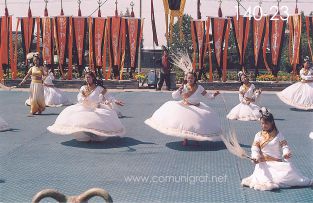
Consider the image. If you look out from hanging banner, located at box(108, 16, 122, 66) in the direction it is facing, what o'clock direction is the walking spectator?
The walking spectator is roughly at 10 o'clock from the hanging banner.

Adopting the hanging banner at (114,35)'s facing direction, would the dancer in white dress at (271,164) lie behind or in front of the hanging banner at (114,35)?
in front

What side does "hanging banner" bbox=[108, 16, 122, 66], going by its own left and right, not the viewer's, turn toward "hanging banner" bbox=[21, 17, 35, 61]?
right

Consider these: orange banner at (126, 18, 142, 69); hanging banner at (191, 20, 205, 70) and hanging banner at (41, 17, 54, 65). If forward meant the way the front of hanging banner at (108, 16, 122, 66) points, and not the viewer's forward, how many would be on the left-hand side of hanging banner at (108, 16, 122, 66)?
2

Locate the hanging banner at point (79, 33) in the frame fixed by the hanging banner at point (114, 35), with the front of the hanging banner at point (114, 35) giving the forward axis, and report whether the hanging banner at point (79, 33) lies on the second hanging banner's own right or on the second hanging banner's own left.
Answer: on the second hanging banner's own right

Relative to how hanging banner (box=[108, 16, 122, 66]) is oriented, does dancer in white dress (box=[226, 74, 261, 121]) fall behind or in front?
in front

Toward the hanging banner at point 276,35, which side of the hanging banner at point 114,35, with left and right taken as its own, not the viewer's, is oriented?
left

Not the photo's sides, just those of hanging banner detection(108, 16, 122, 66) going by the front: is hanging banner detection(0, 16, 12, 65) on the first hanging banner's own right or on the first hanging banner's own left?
on the first hanging banner's own right

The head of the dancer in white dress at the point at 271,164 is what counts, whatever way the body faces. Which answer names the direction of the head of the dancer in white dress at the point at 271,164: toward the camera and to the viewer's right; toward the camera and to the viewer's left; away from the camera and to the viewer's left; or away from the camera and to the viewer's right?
toward the camera and to the viewer's left

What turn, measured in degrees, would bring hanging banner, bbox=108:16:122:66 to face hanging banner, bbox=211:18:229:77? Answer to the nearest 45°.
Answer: approximately 90° to its left

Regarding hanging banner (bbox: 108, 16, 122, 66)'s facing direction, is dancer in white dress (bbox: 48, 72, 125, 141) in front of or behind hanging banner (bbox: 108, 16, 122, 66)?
in front

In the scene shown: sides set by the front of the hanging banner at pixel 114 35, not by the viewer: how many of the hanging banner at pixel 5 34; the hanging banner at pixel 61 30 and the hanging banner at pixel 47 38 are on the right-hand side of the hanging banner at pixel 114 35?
3

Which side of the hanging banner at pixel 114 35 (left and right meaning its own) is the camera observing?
front

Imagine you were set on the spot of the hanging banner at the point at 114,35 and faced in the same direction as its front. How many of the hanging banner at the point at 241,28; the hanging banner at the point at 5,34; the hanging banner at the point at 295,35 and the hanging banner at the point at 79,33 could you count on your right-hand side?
2

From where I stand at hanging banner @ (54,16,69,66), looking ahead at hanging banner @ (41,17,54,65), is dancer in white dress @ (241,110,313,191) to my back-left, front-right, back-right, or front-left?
back-left

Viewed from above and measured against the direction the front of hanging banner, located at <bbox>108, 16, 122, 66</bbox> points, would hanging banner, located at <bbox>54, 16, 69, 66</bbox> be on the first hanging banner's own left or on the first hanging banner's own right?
on the first hanging banner's own right

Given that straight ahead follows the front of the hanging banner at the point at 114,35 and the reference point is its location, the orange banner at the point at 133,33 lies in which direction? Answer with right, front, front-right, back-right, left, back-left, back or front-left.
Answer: left

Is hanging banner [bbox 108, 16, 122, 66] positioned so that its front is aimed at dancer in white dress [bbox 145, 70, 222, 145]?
yes
